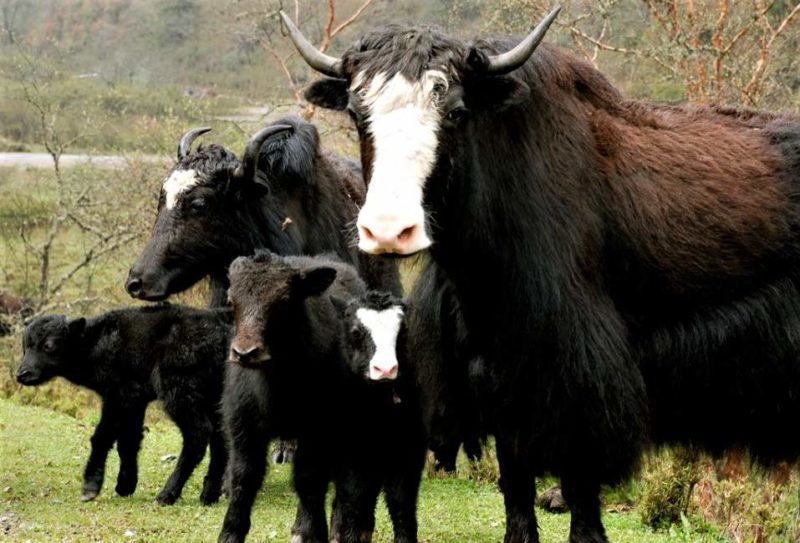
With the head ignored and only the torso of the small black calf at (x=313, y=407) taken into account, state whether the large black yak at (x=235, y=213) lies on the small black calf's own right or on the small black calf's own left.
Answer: on the small black calf's own right

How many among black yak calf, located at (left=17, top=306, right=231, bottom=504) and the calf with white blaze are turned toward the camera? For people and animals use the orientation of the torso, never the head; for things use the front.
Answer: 1

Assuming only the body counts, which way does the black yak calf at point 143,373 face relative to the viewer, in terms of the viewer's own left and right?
facing to the left of the viewer

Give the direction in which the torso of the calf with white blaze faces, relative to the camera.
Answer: toward the camera

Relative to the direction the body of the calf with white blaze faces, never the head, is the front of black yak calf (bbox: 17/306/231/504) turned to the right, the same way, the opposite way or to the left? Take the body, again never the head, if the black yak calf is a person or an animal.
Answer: to the right

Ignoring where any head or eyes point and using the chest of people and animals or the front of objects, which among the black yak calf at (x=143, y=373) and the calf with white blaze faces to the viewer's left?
the black yak calf

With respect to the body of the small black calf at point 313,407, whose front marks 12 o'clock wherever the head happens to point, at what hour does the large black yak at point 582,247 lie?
The large black yak is roughly at 9 o'clock from the small black calf.

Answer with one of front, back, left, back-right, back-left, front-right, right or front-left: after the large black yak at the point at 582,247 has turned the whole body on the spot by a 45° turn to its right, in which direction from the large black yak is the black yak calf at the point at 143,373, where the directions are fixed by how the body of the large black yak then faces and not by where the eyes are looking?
front-right

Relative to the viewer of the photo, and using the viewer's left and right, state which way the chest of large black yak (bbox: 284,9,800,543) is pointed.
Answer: facing the viewer and to the left of the viewer
